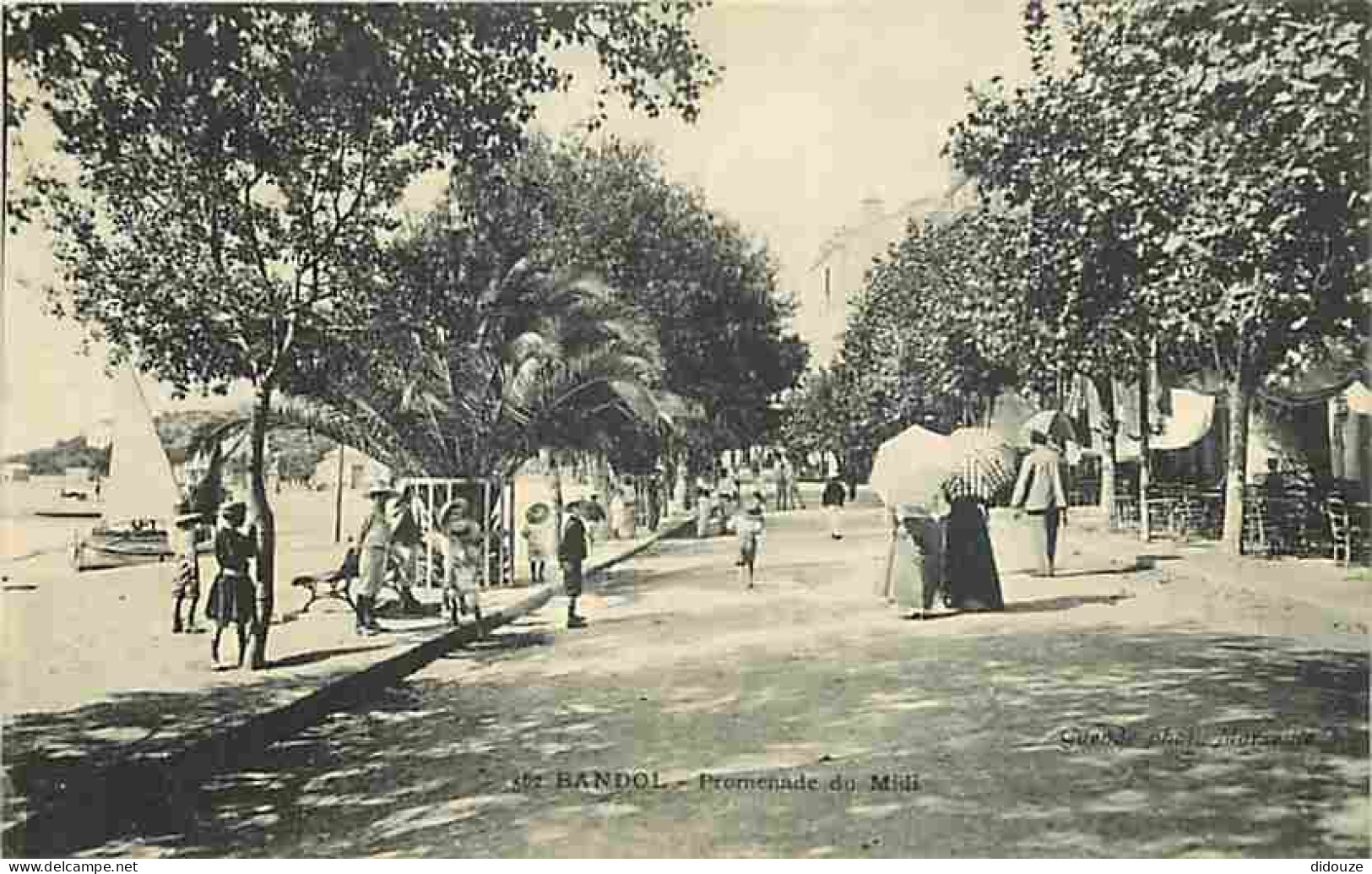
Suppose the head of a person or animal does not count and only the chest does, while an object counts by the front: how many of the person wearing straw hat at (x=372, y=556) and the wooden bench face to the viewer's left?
1

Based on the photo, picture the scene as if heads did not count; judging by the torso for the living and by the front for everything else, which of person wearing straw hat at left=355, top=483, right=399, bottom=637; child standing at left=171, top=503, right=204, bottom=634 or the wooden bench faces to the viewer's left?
the wooden bench

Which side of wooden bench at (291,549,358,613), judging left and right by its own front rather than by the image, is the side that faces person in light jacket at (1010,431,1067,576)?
back

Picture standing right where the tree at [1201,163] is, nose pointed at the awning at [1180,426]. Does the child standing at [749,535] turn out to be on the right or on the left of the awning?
left

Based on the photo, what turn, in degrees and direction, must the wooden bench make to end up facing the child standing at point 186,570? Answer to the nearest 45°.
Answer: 0° — it already faces them
